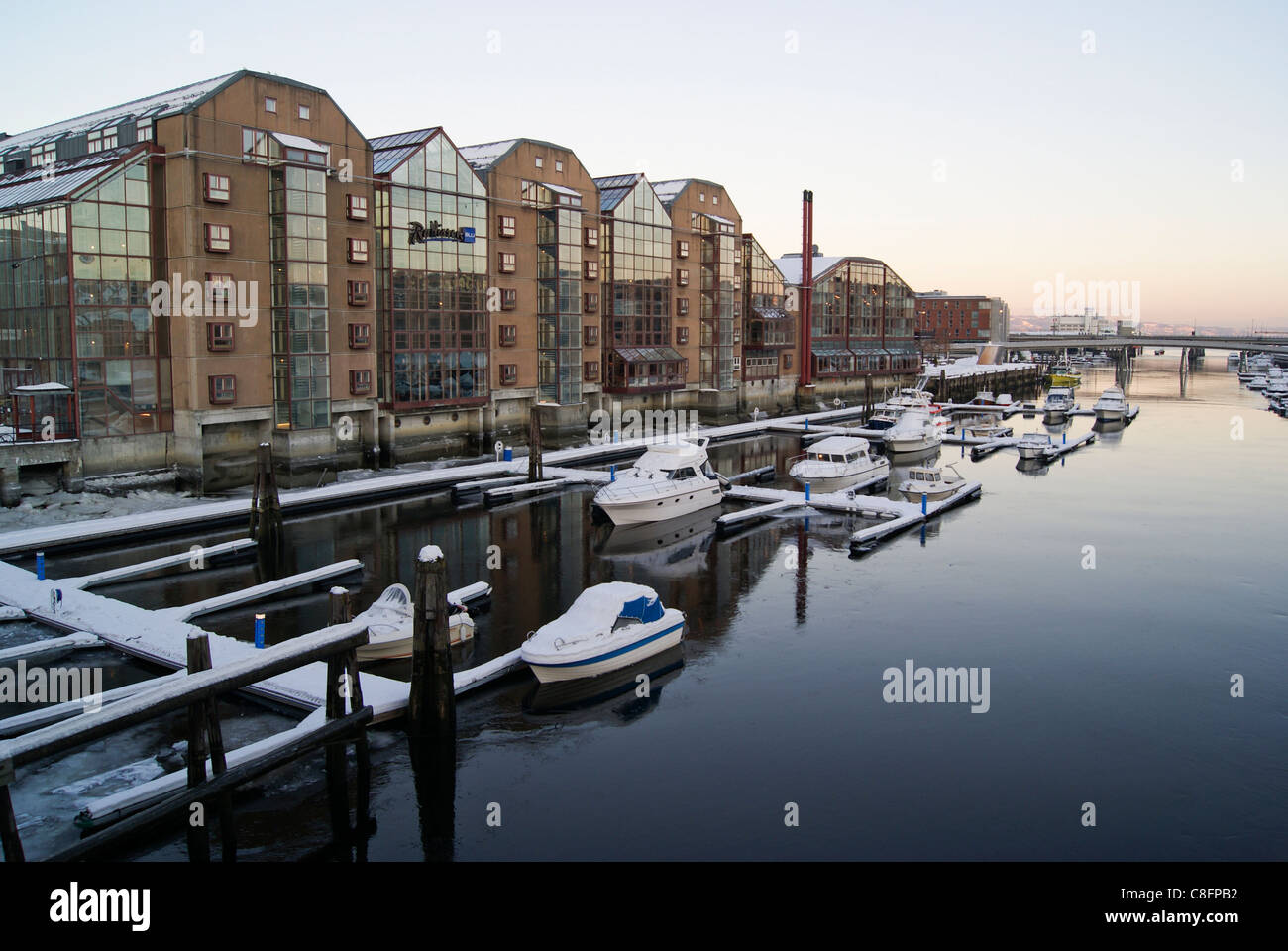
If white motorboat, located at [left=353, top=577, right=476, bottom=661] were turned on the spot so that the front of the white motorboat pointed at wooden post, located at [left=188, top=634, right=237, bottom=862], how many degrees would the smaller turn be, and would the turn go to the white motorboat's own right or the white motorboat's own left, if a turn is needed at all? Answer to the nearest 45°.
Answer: approximately 45° to the white motorboat's own left

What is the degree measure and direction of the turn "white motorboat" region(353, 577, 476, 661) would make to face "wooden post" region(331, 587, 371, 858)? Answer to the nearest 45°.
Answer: approximately 45° to its left

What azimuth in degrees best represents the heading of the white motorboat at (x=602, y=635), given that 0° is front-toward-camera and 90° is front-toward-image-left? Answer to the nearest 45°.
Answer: approximately 45°

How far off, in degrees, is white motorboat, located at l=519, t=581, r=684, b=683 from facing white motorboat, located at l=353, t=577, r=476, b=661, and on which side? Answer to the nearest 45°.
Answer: approximately 45° to its right
